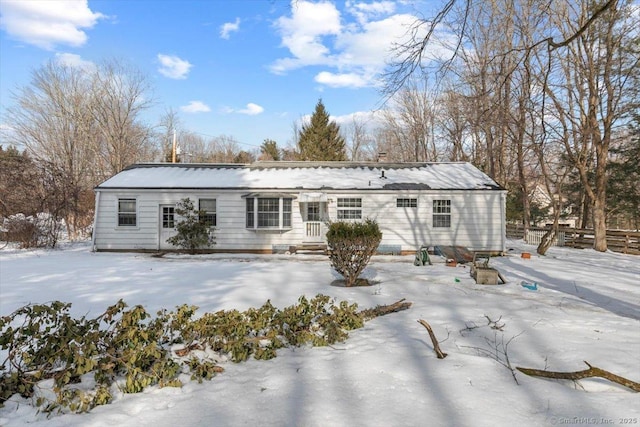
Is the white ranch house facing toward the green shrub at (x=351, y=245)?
yes

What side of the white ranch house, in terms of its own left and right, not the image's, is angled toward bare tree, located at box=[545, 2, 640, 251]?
left

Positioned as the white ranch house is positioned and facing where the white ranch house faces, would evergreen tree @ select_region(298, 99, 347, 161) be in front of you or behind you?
behind

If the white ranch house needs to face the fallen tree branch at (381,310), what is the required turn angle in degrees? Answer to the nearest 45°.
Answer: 0° — it already faces it

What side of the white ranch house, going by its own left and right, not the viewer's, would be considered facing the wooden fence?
left

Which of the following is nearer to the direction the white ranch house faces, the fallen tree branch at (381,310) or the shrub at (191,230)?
the fallen tree branch

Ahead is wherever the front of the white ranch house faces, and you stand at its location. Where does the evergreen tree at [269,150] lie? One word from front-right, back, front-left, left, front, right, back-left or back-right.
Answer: back

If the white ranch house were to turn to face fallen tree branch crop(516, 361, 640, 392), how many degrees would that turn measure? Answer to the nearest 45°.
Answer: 0° — it already faces it

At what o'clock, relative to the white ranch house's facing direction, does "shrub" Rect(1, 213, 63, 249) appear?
The shrub is roughly at 3 o'clock from the white ranch house.

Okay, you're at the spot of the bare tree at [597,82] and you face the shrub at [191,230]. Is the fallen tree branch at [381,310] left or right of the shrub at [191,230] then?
left

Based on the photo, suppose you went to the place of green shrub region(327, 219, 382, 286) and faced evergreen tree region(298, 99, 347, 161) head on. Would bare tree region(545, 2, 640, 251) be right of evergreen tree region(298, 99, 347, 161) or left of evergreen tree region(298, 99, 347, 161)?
right

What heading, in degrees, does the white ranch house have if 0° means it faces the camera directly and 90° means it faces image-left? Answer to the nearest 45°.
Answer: approximately 0°

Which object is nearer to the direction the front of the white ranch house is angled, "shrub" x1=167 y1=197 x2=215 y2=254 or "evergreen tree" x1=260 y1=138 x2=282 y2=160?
the shrub
